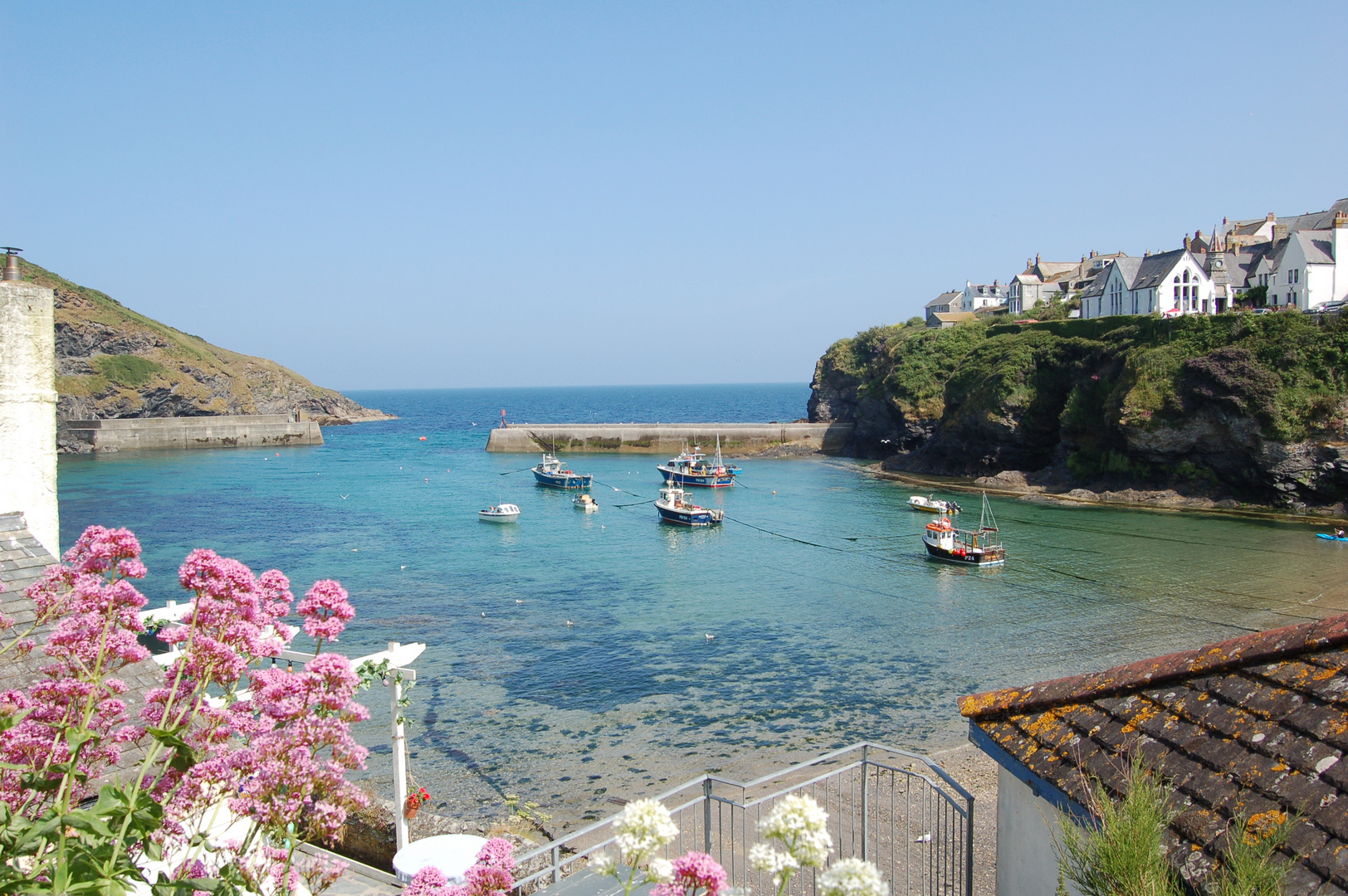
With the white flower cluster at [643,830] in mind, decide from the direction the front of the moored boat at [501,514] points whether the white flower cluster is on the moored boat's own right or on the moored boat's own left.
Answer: on the moored boat's own left

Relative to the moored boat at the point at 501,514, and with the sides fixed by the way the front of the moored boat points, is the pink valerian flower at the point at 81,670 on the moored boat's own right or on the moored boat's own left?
on the moored boat's own left

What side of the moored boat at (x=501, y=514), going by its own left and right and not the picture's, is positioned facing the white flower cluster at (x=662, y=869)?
left

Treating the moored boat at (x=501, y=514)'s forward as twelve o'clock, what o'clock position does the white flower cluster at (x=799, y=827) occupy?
The white flower cluster is roughly at 9 o'clock from the moored boat.

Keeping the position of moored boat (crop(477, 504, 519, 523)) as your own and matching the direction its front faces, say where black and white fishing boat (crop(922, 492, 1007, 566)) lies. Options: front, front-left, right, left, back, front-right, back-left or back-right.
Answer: front-right

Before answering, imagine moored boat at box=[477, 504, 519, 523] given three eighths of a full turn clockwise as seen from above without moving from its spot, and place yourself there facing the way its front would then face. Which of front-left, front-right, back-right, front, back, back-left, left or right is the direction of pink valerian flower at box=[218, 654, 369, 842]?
front-left
